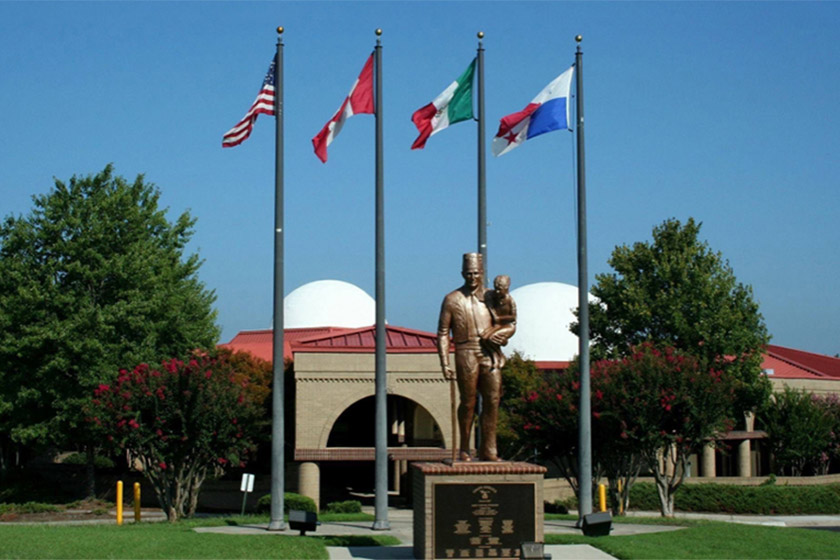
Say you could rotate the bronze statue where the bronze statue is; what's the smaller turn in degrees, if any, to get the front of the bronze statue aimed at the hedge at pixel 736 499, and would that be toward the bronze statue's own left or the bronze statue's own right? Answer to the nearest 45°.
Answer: approximately 180°

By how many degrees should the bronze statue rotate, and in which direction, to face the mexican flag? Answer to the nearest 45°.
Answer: approximately 180°

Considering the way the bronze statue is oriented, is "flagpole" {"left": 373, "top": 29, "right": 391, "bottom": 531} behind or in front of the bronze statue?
behind

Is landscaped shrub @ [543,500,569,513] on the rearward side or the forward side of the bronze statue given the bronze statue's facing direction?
on the rearward side

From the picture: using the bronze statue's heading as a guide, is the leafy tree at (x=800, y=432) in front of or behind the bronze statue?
behind

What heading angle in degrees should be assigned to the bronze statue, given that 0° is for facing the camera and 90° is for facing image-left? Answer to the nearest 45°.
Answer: approximately 0°

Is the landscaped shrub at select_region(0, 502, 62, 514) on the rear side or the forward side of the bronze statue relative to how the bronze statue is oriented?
on the rear side

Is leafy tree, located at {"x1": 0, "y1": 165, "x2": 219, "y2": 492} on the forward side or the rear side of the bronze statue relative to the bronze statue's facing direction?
on the rear side
